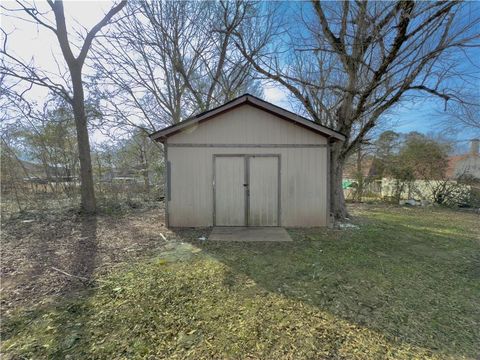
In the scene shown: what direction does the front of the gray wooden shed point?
toward the camera
